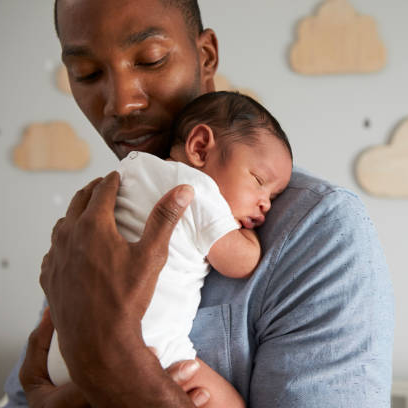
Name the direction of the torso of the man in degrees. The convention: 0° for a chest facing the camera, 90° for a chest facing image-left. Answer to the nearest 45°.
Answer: approximately 45°

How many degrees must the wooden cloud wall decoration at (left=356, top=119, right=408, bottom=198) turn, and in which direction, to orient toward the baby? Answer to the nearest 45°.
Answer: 0° — it already faces them

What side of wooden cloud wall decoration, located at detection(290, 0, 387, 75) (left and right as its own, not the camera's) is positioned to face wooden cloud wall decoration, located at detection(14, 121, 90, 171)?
right

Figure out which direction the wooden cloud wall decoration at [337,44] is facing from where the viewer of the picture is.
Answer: facing the viewer

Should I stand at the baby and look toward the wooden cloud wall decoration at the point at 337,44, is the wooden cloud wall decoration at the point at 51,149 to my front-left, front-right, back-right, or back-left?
front-left

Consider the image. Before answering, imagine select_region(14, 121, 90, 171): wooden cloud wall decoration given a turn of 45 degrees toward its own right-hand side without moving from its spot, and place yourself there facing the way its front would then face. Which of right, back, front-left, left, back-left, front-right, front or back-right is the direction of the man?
front-left

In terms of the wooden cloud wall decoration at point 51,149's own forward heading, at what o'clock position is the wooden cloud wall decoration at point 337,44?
the wooden cloud wall decoration at point 337,44 is roughly at 10 o'clock from the wooden cloud wall decoration at point 51,149.

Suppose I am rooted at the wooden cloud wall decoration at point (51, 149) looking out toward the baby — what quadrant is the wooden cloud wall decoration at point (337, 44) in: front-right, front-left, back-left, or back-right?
front-left

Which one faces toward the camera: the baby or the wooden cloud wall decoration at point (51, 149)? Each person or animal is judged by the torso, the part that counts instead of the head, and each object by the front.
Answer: the wooden cloud wall decoration

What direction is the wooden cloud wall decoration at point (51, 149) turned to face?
toward the camera
